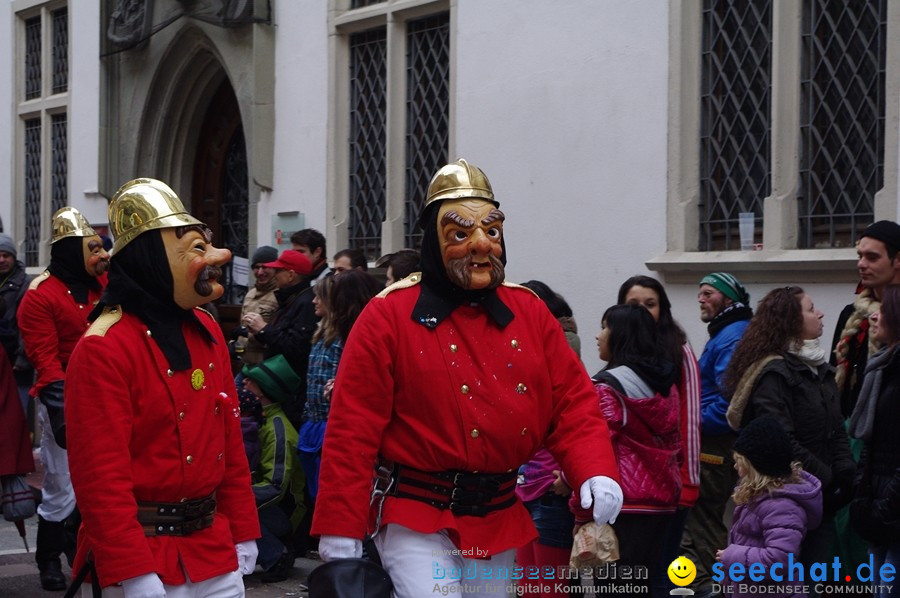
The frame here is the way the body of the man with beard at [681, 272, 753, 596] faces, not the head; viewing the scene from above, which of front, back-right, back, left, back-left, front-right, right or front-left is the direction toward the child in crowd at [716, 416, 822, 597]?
left

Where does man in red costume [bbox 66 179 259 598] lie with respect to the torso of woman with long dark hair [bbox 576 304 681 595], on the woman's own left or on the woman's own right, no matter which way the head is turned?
on the woman's own left

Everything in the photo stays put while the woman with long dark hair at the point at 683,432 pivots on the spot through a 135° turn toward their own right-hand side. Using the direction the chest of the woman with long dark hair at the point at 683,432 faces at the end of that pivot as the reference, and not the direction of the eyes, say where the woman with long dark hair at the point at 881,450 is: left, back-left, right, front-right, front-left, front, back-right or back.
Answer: back-right

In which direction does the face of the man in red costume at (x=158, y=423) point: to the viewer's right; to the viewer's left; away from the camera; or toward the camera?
to the viewer's right

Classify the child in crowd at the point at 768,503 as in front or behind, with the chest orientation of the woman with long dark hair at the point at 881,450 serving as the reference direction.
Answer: in front
